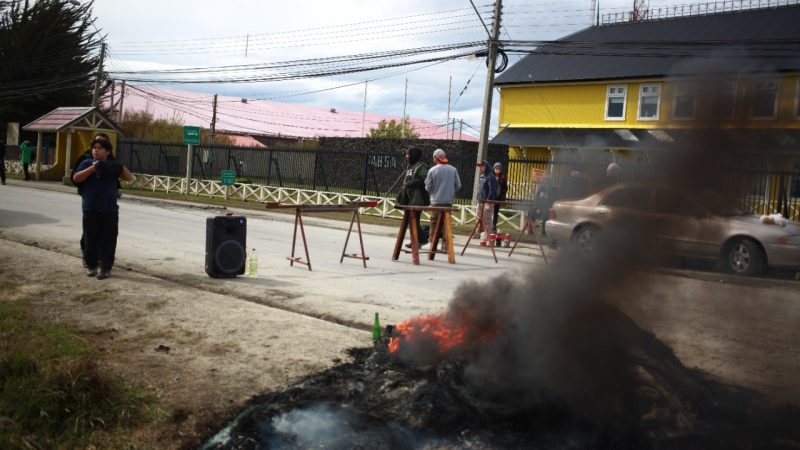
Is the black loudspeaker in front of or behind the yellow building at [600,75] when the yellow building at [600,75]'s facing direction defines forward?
in front

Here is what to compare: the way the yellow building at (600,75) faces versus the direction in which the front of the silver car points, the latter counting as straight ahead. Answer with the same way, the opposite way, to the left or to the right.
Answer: to the right

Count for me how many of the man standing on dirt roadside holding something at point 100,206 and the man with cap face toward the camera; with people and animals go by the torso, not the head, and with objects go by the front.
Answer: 1

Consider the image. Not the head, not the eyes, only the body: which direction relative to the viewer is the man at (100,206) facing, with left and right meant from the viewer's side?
facing the viewer

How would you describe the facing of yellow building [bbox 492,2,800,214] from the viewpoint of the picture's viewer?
facing the viewer and to the left of the viewer

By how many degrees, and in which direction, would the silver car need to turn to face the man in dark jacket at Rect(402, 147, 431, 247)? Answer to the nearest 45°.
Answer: approximately 180°

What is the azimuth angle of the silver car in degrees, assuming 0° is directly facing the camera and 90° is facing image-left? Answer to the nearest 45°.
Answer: approximately 315°

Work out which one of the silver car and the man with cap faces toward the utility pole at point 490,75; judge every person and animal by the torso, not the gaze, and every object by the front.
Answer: the man with cap

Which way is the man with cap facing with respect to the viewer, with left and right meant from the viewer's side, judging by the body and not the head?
facing away from the viewer

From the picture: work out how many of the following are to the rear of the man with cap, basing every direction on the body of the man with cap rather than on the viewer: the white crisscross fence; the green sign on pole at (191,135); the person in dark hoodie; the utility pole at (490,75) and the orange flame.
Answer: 1

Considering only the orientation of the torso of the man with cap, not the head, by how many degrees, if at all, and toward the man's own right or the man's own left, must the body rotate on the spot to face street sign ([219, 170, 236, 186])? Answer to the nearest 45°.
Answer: approximately 45° to the man's own left

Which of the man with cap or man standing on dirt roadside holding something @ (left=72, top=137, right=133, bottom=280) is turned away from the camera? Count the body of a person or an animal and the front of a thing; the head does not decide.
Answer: the man with cap

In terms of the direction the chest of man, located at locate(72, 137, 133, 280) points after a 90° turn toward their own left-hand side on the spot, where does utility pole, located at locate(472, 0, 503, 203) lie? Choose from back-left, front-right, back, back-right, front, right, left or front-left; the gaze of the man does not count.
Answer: front-left

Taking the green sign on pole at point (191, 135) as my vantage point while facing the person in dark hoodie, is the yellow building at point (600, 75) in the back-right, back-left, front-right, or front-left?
front-left

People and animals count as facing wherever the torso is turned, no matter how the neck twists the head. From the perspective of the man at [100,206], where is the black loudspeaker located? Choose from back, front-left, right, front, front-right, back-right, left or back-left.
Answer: left

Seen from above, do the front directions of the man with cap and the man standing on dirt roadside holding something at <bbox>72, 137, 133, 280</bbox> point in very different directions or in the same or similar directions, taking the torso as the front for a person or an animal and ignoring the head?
very different directions
